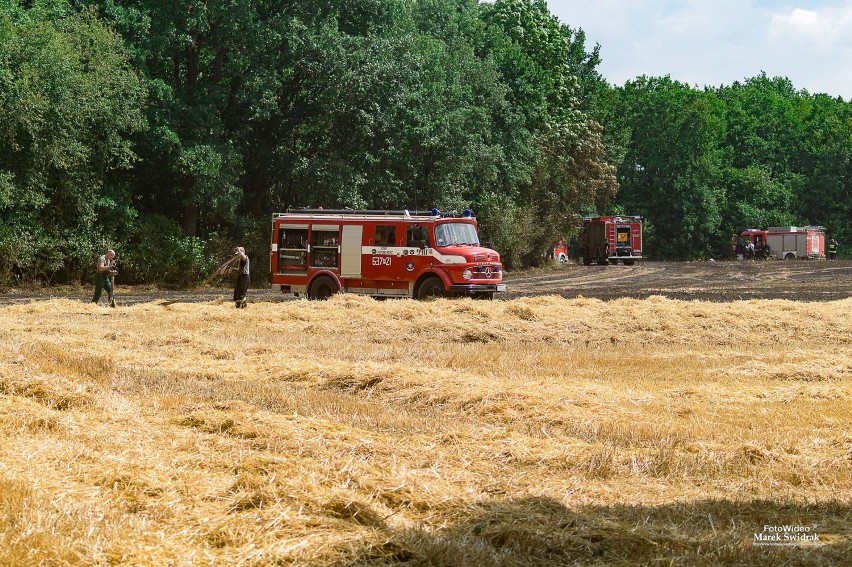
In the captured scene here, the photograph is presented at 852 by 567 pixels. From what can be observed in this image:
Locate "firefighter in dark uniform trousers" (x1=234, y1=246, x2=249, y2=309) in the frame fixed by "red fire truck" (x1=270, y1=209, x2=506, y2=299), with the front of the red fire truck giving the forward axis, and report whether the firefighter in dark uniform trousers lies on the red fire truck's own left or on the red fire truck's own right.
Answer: on the red fire truck's own right

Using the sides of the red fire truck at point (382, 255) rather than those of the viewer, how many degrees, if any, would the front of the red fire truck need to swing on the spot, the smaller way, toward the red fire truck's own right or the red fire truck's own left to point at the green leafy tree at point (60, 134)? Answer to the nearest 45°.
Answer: approximately 180°

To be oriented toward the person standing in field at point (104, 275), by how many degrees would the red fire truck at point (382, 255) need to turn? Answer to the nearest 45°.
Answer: approximately 135° to its right

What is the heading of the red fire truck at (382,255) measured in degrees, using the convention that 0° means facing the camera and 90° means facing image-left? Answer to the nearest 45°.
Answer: approximately 315°
